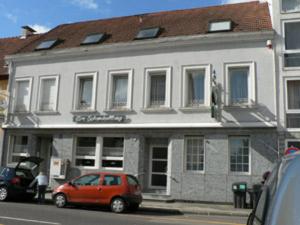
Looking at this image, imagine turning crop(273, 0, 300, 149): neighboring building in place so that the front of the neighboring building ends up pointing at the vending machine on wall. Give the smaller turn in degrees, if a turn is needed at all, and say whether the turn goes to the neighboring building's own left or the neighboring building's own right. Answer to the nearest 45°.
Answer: approximately 90° to the neighboring building's own right

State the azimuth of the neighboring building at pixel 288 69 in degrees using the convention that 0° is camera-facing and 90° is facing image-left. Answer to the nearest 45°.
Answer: approximately 0°

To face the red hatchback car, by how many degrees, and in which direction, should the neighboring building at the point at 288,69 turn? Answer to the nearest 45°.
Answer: approximately 45° to its right

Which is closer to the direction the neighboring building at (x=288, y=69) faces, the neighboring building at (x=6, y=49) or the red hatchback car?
the red hatchback car
